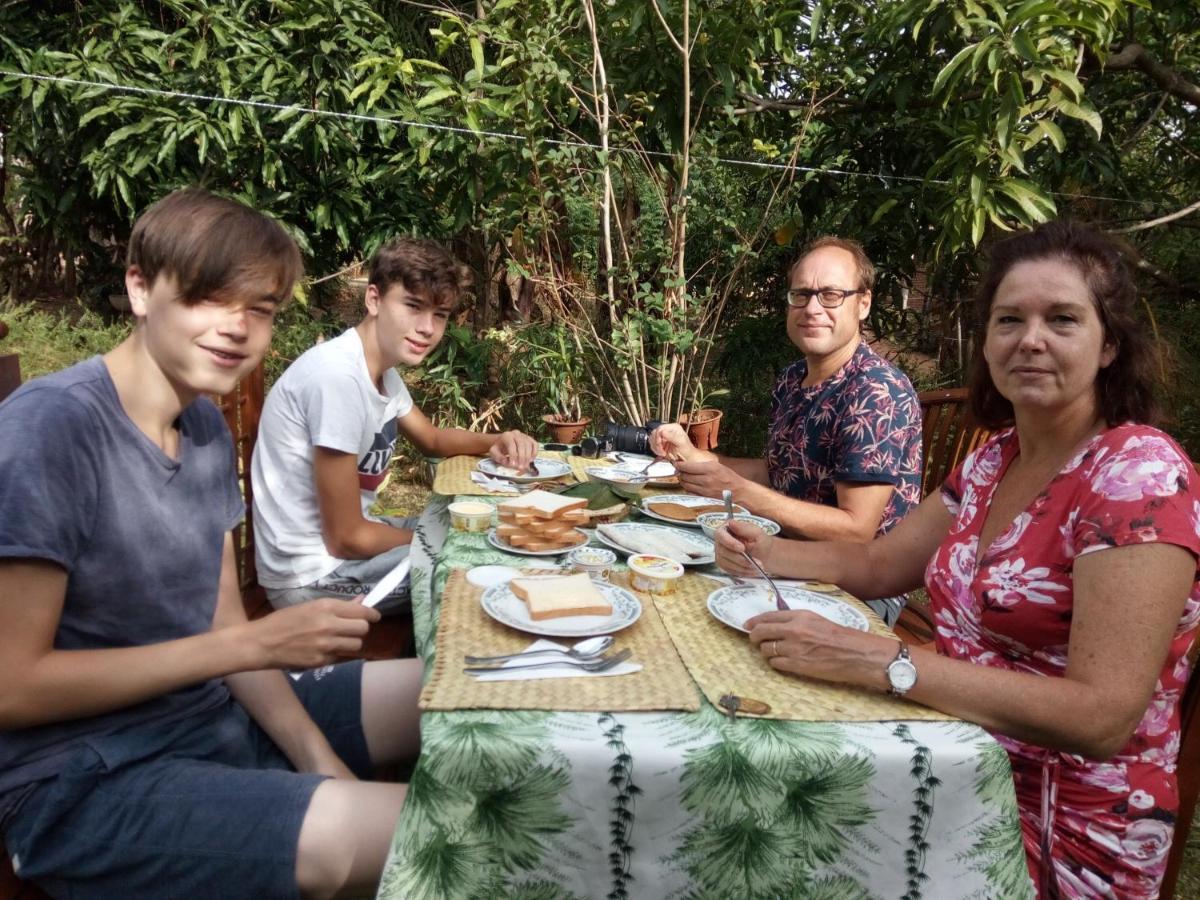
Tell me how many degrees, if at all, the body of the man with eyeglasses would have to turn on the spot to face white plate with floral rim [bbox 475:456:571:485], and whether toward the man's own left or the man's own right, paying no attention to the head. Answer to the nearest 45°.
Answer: approximately 45° to the man's own right

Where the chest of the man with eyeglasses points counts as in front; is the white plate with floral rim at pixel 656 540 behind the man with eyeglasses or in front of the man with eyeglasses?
in front

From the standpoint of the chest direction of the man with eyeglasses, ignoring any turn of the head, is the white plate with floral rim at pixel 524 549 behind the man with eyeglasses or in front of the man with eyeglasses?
in front

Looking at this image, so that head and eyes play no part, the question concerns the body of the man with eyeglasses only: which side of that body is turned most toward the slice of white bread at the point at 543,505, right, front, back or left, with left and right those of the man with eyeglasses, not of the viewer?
front

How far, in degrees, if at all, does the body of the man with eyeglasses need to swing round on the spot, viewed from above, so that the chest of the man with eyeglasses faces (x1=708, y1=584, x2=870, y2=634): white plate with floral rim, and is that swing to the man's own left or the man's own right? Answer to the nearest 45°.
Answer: approximately 45° to the man's own left

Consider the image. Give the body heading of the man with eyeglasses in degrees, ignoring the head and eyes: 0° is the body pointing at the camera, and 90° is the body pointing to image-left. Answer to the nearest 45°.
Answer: approximately 45°
